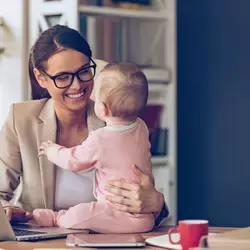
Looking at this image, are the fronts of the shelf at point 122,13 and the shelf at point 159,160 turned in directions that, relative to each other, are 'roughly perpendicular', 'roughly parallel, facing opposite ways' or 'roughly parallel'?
roughly parallel

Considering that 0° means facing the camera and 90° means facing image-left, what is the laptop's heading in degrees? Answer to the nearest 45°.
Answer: approximately 225°

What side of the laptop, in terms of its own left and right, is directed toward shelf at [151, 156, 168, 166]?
front

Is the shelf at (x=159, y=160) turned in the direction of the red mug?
yes

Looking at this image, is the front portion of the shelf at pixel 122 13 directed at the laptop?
yes

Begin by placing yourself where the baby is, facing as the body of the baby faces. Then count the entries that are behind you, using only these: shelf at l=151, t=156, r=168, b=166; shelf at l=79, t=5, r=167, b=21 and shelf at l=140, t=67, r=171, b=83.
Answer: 0

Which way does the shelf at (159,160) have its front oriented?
toward the camera

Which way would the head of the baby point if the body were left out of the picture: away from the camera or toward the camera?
away from the camera

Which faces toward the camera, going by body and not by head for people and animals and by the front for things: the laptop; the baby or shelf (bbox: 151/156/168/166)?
the shelf

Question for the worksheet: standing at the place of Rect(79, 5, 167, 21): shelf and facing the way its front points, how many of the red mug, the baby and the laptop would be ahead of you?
3

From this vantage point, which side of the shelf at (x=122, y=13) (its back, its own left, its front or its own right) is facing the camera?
front

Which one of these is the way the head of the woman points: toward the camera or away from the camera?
toward the camera

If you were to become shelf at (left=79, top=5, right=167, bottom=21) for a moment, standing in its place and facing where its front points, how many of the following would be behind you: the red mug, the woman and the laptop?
0

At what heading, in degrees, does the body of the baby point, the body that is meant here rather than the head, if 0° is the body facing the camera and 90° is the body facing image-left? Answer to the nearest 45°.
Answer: approximately 135°

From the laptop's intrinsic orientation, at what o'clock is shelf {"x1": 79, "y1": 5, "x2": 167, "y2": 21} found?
The shelf is roughly at 11 o'clock from the laptop.
